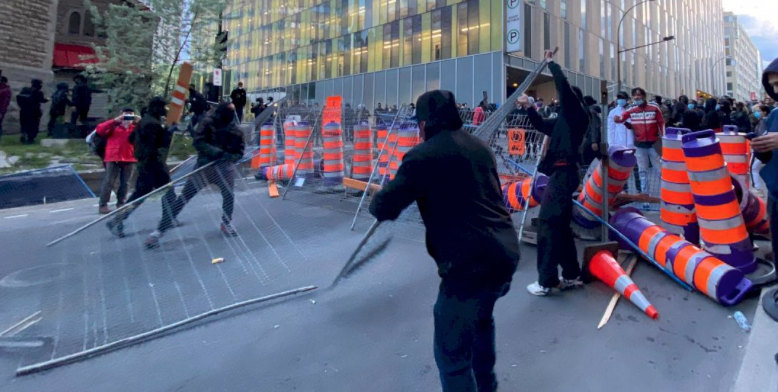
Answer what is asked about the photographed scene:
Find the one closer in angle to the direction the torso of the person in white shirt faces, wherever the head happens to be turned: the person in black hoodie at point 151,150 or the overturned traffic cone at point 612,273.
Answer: the overturned traffic cone

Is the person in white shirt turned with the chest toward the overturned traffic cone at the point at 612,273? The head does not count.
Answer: yes

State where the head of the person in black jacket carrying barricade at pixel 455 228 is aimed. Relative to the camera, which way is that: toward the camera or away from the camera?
away from the camera

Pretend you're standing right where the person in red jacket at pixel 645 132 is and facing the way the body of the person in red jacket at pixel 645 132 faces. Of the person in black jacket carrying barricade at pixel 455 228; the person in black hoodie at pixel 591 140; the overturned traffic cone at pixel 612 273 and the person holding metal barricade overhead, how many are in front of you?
4

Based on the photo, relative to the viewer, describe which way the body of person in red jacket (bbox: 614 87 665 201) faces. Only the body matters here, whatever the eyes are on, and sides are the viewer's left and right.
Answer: facing the viewer
